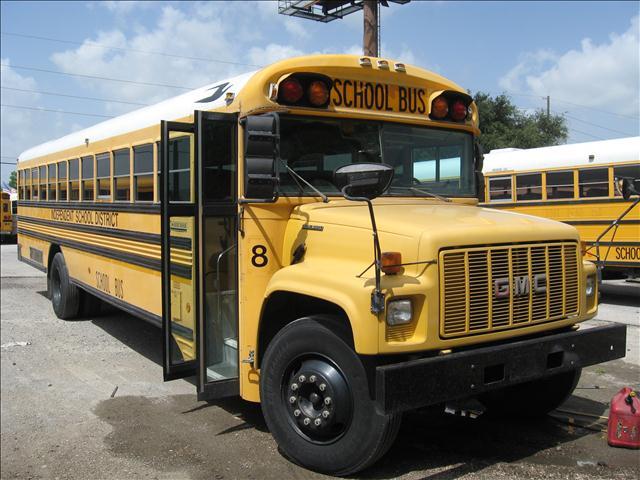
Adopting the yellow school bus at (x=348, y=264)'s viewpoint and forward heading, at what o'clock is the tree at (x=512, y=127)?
The tree is roughly at 8 o'clock from the yellow school bus.

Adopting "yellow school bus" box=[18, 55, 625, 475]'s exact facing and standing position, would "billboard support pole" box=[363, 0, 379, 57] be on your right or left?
on your left

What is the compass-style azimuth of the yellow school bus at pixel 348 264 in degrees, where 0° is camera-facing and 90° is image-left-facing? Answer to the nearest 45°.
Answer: approximately 315°

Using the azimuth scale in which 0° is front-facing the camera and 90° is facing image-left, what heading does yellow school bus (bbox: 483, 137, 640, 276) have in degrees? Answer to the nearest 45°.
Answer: approximately 315°

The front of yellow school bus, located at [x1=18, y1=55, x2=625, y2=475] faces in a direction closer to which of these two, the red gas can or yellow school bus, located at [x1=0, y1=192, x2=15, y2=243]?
the red gas can

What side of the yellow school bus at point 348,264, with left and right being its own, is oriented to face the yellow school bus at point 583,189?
left

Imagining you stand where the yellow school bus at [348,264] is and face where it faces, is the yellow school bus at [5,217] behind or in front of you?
behind

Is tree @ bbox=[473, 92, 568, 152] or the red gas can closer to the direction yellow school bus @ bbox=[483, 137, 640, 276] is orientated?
the red gas can
